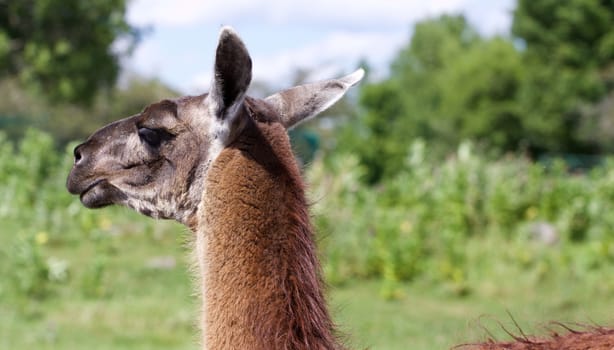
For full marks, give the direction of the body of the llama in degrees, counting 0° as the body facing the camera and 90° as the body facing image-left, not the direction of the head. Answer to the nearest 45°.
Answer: approximately 90°

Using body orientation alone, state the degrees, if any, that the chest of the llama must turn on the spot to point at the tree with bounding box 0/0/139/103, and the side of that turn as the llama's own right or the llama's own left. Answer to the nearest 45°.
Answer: approximately 90° to the llama's own right

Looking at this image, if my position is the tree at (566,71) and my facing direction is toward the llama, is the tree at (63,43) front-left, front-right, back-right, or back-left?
front-right

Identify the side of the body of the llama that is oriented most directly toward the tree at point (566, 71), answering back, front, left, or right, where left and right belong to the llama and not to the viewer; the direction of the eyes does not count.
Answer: right

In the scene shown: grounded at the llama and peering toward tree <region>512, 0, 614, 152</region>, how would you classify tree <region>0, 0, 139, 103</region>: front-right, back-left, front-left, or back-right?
front-left

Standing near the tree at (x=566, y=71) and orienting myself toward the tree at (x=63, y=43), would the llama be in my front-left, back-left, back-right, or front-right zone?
front-left
